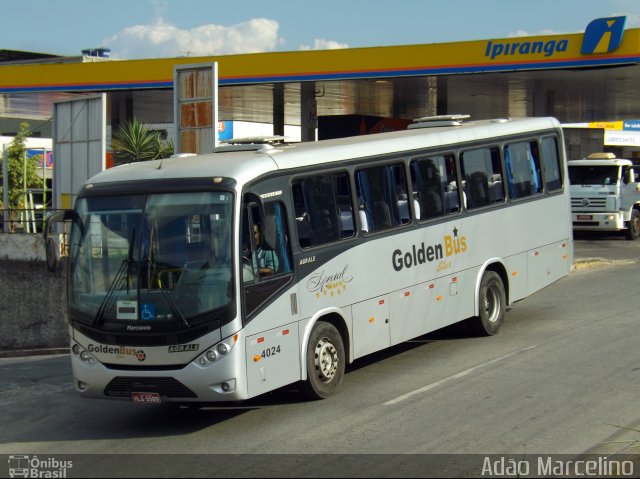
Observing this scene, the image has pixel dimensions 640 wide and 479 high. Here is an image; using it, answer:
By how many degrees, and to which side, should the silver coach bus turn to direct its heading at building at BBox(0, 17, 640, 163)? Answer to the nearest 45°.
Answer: approximately 135° to its right

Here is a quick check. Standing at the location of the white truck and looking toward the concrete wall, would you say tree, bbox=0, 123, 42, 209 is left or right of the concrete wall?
right

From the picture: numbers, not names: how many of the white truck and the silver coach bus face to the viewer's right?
0

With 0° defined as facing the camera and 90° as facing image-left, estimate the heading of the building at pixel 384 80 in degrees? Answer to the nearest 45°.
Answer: approximately 0°

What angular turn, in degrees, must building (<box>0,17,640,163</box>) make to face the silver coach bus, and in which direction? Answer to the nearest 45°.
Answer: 0° — it already faces it

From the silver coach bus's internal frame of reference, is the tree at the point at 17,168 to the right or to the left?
on its right

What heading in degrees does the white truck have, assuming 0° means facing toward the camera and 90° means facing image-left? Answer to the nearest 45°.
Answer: approximately 45°

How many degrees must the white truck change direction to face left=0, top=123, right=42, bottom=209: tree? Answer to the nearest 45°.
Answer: approximately 45° to its right
